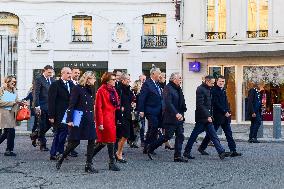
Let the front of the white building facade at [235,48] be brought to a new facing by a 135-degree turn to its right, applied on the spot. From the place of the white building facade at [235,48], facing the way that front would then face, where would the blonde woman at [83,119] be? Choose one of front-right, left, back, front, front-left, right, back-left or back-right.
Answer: back-left

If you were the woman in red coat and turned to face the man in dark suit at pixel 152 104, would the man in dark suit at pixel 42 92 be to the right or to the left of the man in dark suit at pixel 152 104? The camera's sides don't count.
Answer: left

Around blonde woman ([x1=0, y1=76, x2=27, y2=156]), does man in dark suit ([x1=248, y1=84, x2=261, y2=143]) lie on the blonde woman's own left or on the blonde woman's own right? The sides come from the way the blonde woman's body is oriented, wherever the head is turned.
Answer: on the blonde woman's own left

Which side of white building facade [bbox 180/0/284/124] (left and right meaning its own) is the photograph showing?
front

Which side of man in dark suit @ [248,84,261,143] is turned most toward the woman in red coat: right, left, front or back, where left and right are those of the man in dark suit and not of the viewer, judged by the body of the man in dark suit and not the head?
right

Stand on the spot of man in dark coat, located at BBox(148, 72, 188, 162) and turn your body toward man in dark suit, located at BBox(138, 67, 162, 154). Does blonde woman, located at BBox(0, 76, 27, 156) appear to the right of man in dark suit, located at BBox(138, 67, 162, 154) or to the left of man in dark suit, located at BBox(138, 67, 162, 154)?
left

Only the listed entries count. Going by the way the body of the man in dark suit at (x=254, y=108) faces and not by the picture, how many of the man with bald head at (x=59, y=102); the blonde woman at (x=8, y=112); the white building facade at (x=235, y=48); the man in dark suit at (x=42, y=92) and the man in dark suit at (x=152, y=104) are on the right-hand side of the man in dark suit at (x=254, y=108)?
4
